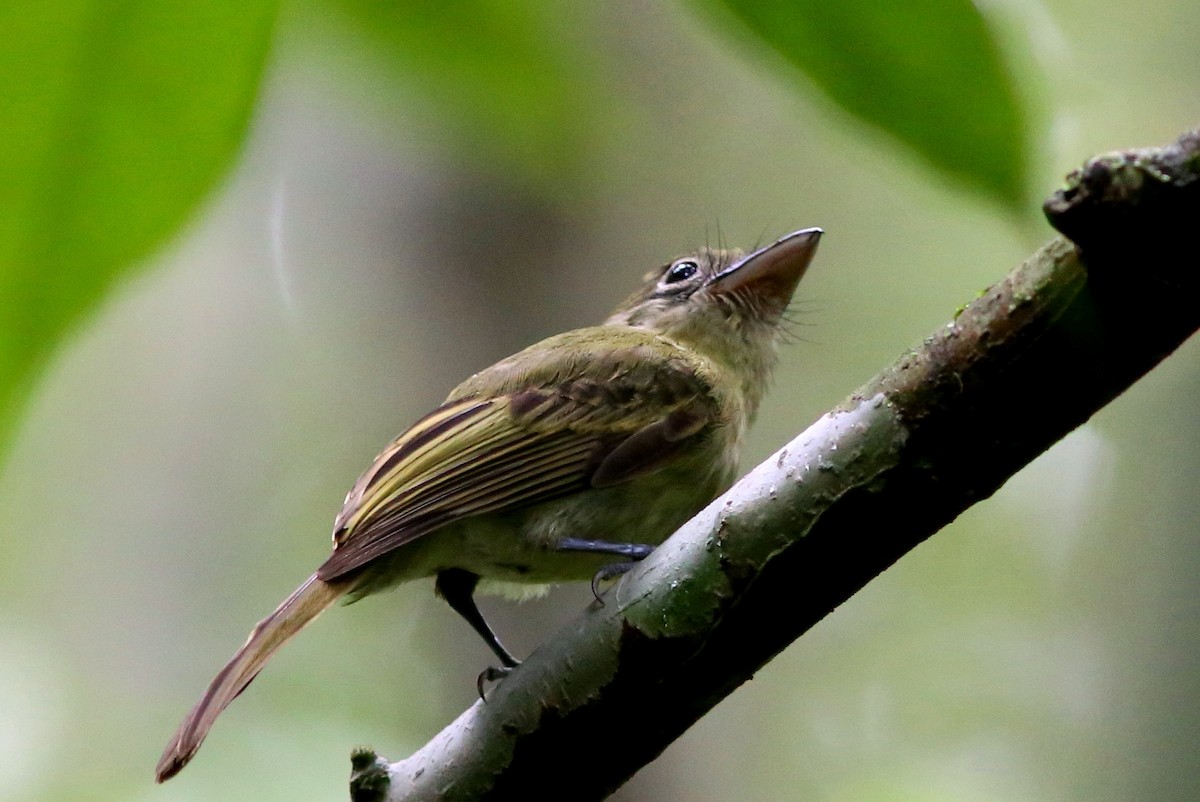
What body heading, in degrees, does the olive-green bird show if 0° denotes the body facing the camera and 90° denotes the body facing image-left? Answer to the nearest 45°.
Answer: approximately 270°
